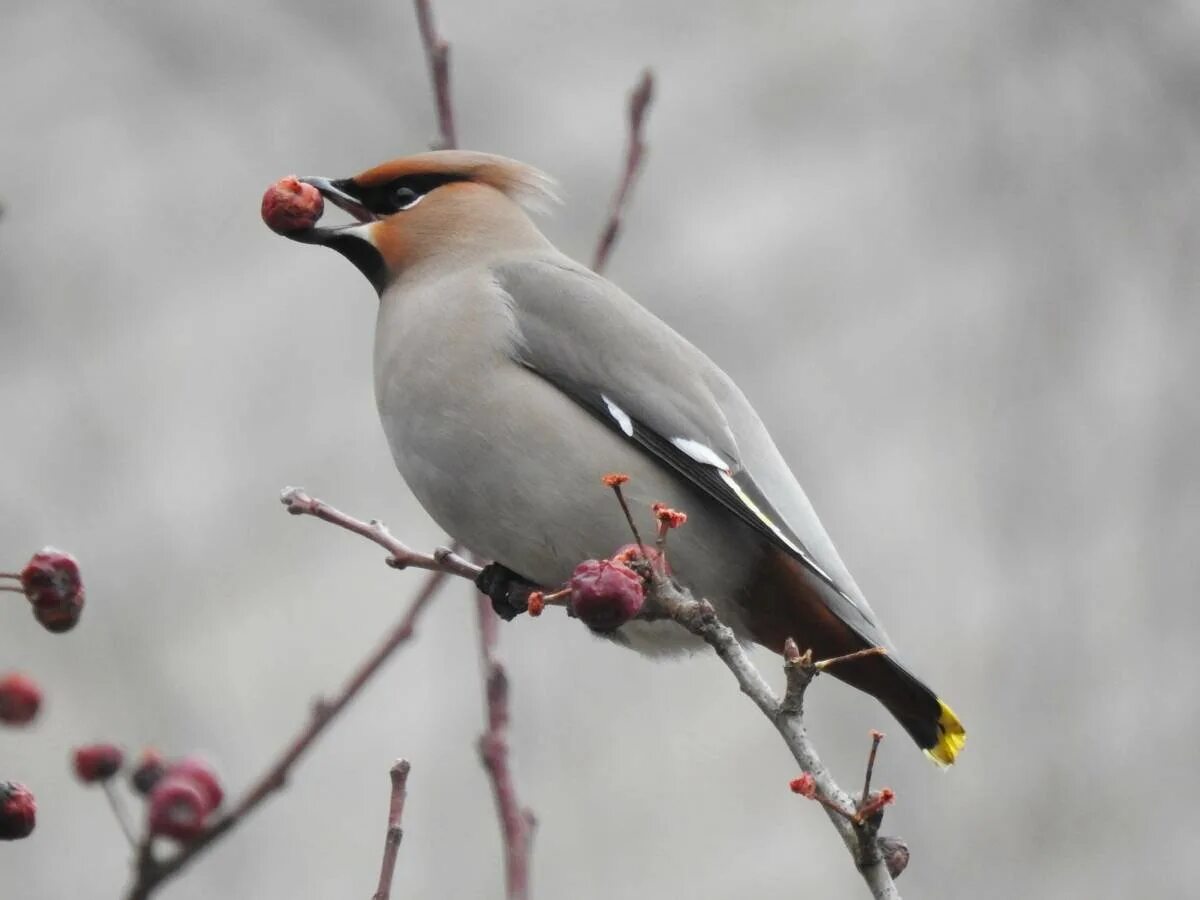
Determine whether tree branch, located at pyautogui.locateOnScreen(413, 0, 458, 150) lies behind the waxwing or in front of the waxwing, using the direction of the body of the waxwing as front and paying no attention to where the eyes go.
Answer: in front

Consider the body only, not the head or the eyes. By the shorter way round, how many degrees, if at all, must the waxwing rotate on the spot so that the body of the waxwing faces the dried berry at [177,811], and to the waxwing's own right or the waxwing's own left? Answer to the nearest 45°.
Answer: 0° — it already faces it

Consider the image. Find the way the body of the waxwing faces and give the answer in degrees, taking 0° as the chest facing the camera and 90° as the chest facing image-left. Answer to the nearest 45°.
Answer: approximately 90°

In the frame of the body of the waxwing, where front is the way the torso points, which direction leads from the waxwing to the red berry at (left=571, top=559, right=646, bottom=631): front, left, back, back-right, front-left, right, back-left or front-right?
left

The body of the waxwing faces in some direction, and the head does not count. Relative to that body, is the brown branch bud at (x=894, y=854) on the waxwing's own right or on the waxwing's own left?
on the waxwing's own left
